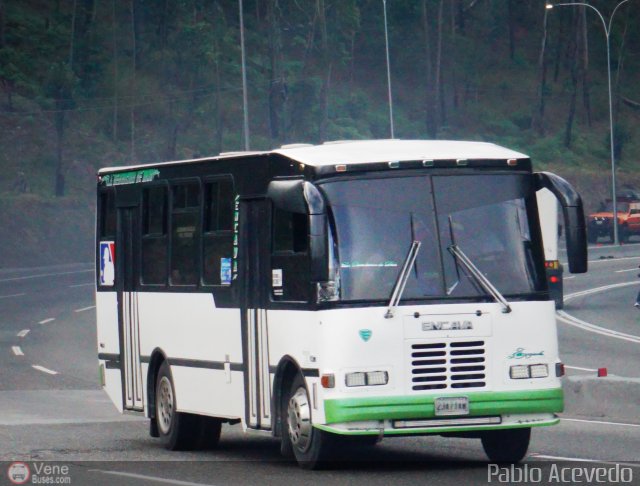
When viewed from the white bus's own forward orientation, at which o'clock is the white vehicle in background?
The white vehicle in background is roughly at 8 o'clock from the white bus.

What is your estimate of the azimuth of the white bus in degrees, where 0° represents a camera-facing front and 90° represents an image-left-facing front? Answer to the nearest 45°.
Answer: approximately 315°

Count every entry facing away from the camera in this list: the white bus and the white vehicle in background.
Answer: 1

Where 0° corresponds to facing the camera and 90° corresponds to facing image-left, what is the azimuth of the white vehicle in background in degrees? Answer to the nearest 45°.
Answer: approximately 180°

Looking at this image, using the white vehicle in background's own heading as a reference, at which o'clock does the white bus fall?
The white bus is roughly at 6 o'clock from the white vehicle in background.

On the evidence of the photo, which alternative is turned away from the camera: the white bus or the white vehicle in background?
the white vehicle in background
